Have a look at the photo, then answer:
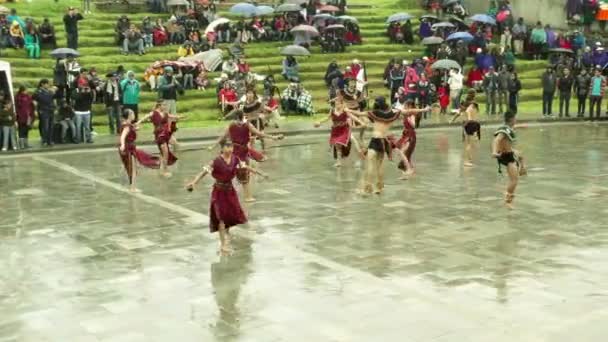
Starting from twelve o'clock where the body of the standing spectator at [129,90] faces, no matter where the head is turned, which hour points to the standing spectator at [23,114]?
the standing spectator at [23,114] is roughly at 2 o'clock from the standing spectator at [129,90].

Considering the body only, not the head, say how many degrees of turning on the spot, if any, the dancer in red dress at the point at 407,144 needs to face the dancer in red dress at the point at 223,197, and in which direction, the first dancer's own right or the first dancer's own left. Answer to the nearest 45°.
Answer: approximately 45° to the first dancer's own right

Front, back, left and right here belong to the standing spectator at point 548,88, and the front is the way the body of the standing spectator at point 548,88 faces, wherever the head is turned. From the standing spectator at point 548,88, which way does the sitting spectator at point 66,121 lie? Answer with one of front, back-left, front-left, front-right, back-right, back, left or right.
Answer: front-right

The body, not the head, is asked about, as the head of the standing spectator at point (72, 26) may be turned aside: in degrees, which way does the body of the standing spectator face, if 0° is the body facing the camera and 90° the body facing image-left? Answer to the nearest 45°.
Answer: approximately 0°

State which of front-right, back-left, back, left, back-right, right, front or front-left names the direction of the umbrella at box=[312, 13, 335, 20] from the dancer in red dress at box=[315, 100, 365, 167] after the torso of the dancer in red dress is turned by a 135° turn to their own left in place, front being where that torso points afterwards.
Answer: front-left

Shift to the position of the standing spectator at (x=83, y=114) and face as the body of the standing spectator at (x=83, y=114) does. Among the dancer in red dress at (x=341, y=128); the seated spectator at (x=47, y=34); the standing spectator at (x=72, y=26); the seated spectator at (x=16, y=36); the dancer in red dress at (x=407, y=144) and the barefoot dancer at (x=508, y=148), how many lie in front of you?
3

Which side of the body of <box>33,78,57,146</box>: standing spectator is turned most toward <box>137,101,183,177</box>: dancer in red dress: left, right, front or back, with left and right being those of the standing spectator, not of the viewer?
front

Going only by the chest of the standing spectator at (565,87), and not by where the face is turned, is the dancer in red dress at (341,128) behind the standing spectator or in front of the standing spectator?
in front

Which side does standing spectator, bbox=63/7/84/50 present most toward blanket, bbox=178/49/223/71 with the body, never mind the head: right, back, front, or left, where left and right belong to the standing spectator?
left

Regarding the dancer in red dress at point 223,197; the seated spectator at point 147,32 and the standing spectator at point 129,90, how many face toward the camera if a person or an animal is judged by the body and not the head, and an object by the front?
3

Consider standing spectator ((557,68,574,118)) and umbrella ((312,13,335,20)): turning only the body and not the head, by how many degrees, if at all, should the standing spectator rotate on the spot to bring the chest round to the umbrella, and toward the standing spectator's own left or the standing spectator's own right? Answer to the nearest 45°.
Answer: approximately 90° to the standing spectator's own right

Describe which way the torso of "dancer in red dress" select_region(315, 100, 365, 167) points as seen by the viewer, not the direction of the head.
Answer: toward the camera

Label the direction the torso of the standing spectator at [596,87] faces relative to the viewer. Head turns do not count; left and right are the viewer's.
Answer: facing the viewer

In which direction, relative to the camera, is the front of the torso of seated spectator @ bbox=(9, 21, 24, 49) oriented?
toward the camera

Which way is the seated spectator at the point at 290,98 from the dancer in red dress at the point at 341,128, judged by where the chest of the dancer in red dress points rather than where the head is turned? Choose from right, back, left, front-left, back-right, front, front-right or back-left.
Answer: back

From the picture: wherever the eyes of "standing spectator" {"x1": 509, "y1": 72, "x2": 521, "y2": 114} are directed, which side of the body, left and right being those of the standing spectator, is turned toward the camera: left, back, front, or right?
front

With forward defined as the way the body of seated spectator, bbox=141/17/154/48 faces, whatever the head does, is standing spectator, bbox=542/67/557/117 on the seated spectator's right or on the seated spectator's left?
on the seated spectator's left

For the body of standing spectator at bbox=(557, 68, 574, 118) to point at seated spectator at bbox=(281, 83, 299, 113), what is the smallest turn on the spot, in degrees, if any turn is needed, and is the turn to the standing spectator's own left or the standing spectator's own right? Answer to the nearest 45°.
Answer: approximately 90° to the standing spectator's own right
